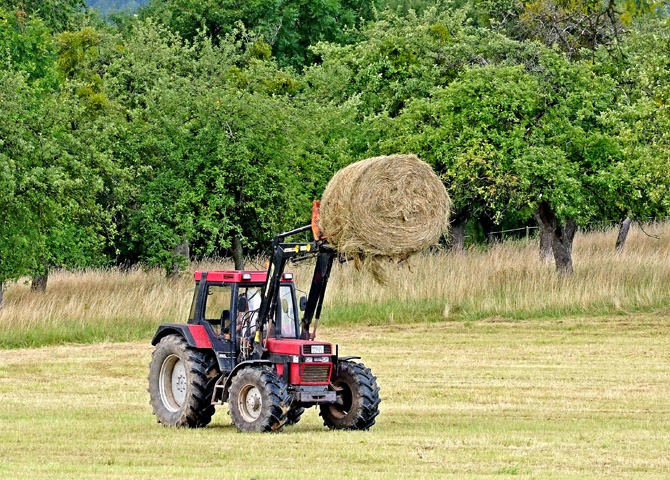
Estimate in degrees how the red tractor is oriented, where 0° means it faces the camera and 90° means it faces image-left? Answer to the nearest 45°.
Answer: approximately 315°

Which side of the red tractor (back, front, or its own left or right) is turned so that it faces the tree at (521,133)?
left
